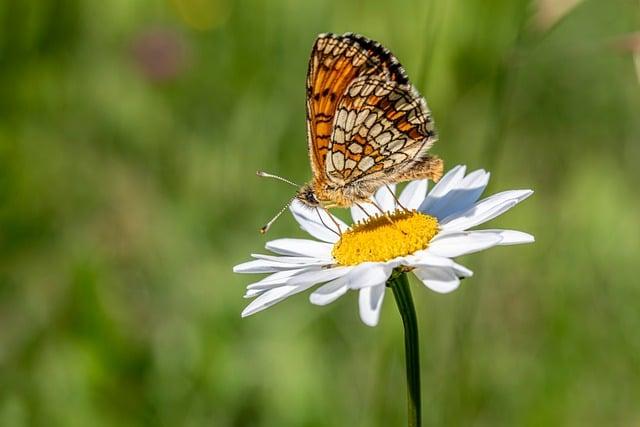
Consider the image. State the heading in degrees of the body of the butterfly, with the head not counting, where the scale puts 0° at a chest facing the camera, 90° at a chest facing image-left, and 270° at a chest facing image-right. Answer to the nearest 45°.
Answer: approximately 90°
